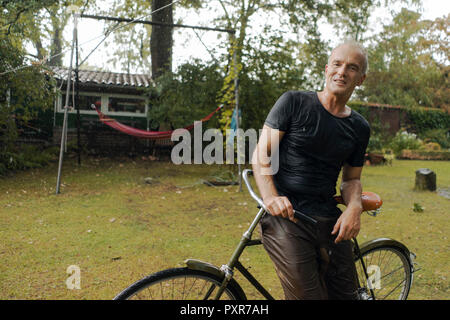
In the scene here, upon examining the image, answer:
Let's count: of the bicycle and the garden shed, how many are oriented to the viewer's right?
0

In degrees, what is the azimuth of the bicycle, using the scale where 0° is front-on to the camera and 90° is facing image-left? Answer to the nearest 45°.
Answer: approximately 45°

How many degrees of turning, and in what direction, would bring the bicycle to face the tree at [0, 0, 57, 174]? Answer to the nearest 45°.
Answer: approximately 90° to its right

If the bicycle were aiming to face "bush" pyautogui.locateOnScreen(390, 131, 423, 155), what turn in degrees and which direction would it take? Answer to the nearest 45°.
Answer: approximately 135° to its right

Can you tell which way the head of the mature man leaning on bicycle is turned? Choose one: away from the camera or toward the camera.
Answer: toward the camera

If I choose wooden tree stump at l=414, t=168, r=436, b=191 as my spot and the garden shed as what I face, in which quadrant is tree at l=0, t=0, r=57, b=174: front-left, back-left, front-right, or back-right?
front-left

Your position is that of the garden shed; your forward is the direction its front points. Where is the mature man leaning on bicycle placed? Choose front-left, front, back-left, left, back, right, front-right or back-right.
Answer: front

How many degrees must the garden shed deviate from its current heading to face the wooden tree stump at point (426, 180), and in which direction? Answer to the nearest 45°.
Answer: approximately 45° to its left

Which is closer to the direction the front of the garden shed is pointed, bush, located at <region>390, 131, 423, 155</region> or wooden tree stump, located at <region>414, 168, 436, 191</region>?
the wooden tree stump

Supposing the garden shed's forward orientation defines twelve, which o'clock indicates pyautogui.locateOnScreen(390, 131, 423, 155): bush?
The bush is roughly at 9 o'clock from the garden shed.

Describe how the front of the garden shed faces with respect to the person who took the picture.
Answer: facing the viewer

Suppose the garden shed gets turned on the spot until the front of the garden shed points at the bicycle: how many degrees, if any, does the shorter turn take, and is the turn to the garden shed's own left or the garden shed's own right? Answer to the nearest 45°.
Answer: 0° — it already faces it
